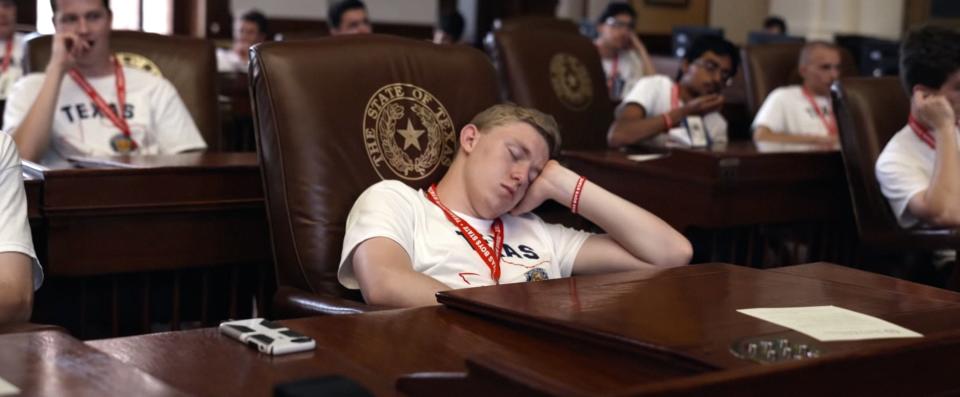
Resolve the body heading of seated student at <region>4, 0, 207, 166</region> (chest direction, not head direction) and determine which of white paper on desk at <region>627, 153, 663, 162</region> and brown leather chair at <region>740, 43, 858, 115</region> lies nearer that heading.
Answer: the white paper on desk

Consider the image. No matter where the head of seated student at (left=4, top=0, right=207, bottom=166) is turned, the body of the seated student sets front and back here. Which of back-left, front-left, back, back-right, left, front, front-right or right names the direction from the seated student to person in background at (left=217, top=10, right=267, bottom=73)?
back

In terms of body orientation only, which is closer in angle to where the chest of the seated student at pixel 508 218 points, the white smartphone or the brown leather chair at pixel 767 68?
the white smartphone

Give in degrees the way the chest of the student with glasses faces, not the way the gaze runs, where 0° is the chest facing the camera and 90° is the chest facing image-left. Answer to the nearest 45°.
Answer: approximately 315°

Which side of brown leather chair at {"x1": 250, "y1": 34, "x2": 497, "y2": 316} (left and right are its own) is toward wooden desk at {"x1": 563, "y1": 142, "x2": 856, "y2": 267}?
left

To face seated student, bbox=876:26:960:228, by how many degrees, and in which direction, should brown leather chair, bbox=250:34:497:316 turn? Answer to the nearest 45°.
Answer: approximately 90° to its left

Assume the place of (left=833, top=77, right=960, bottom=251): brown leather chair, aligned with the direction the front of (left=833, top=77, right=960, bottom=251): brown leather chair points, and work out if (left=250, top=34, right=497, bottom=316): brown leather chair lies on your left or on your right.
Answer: on your right
